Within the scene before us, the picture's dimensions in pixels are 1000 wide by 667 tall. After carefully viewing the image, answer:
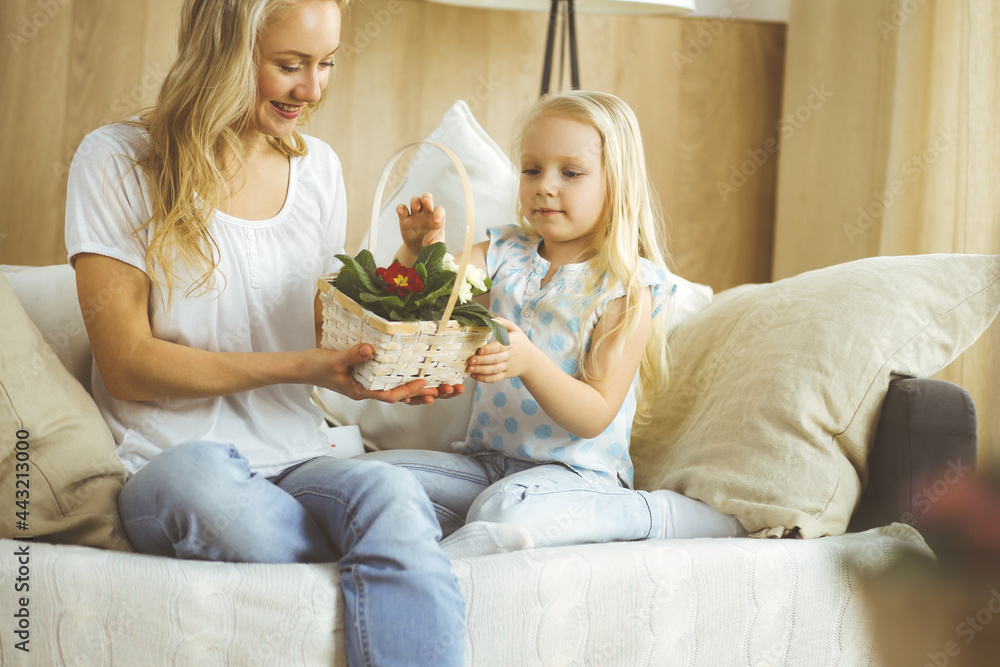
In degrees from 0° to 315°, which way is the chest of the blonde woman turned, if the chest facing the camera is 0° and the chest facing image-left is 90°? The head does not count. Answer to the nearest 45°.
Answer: approximately 315°

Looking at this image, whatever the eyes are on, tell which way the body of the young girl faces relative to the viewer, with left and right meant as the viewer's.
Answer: facing the viewer and to the left of the viewer

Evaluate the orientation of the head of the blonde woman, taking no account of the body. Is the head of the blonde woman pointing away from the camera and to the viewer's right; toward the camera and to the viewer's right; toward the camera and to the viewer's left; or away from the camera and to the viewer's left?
toward the camera and to the viewer's right

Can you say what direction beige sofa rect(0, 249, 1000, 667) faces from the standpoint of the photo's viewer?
facing the viewer

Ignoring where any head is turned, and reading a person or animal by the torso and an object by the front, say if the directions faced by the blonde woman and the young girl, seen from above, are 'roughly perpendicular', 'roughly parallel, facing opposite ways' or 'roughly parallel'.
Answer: roughly perpendicular
